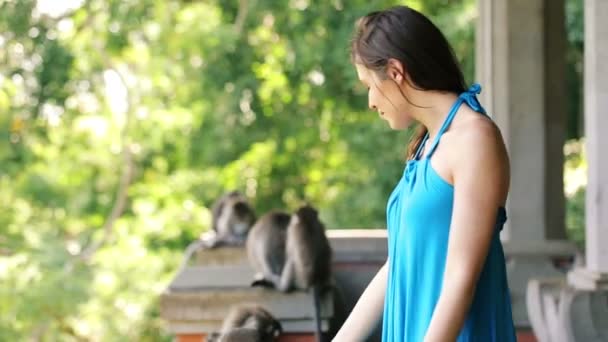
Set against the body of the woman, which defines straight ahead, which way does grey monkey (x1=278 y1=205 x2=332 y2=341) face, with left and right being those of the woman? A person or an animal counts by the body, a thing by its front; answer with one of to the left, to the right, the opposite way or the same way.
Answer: to the right

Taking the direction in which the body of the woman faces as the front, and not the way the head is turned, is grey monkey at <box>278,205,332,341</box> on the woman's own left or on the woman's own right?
on the woman's own right

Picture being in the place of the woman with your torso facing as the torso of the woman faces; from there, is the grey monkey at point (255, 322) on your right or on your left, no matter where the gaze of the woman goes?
on your right

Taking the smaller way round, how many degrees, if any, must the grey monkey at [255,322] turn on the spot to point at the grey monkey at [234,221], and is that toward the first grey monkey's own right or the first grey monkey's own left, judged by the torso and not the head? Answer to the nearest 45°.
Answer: approximately 90° to the first grey monkey's own left

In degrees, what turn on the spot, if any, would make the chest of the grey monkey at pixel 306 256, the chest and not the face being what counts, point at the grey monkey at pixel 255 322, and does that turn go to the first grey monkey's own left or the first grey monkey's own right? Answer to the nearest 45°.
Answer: approximately 135° to the first grey monkey's own left

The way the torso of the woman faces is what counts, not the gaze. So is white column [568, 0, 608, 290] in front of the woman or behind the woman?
behind

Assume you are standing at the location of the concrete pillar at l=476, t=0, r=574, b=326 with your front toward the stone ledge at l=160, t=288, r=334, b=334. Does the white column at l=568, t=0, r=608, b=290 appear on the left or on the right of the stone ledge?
left

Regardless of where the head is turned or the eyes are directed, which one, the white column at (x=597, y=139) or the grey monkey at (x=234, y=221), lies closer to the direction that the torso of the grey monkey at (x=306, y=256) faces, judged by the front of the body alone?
the grey monkey
